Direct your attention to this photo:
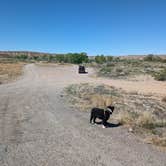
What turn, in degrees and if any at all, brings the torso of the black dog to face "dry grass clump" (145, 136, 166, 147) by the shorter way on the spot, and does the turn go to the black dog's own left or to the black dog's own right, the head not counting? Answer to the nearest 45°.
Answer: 0° — it already faces it

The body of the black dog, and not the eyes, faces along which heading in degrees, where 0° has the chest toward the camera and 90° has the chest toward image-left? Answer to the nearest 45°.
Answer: approximately 315°

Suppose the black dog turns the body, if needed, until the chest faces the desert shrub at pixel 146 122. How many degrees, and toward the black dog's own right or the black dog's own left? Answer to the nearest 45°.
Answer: approximately 45° to the black dog's own left
